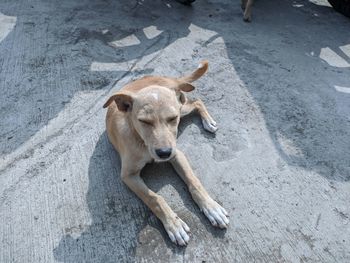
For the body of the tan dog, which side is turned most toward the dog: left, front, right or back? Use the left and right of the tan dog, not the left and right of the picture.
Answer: back

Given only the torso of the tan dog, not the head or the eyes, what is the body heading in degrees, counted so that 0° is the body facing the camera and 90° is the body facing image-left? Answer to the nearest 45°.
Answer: approximately 0°
